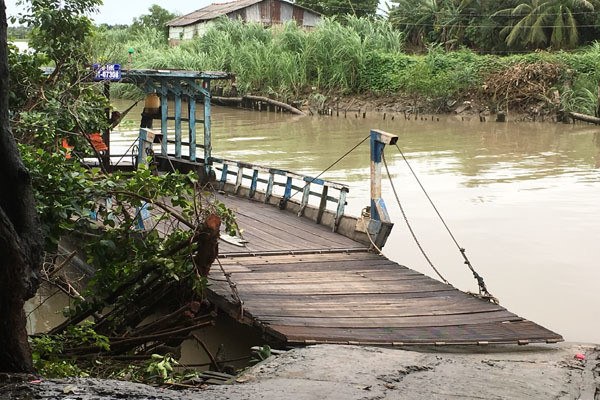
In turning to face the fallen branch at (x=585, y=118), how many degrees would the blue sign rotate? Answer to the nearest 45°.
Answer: approximately 135° to its left

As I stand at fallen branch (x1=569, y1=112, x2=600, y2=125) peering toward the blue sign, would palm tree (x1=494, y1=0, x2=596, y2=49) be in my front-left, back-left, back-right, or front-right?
back-right

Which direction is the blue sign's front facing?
toward the camera

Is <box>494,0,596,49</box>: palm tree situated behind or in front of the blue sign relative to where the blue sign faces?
behind
